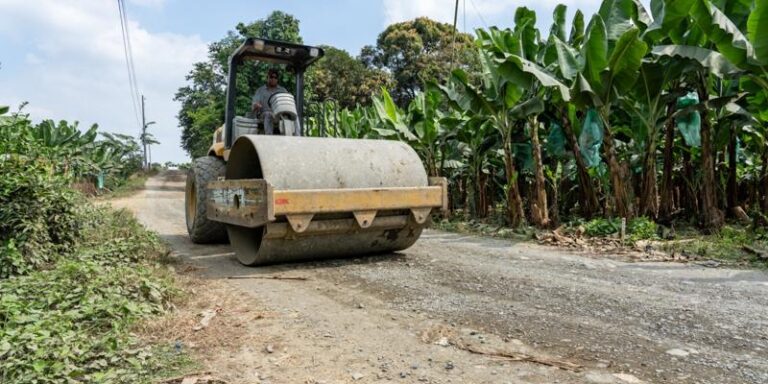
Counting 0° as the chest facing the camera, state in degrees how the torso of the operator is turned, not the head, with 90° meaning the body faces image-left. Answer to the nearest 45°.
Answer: approximately 315°

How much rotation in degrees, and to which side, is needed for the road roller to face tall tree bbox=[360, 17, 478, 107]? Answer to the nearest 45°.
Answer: approximately 135° to its left

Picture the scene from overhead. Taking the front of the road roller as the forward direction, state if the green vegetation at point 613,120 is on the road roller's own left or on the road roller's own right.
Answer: on the road roller's own left

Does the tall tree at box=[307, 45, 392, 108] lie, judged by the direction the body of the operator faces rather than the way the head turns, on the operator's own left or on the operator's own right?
on the operator's own left

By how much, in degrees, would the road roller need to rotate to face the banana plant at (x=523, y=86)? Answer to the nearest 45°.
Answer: approximately 90° to its left

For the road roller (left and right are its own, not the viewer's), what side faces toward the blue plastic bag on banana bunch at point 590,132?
left

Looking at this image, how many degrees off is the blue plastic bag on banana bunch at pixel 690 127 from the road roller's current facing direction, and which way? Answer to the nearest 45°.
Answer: approximately 45° to its left

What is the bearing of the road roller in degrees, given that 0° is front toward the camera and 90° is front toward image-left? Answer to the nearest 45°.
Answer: approximately 315°

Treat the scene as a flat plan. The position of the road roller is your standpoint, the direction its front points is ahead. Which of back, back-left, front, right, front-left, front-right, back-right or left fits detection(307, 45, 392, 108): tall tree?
back-left
